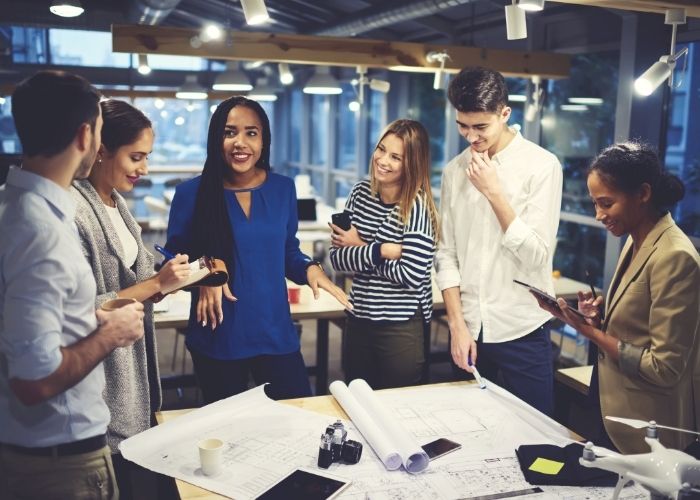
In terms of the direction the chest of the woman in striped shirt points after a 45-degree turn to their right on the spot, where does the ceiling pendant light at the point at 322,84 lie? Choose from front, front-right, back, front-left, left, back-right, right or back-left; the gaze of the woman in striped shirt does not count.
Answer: right

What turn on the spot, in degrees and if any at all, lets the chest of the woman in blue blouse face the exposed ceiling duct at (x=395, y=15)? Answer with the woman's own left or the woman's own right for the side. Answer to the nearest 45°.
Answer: approximately 180°

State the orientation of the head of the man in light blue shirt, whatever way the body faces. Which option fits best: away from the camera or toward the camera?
away from the camera

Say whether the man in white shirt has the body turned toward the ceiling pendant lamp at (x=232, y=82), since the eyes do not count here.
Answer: no

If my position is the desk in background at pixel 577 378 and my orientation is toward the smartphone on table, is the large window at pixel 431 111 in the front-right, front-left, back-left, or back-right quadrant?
back-right

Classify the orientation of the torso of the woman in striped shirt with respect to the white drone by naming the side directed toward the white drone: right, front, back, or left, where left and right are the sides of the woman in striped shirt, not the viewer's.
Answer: left

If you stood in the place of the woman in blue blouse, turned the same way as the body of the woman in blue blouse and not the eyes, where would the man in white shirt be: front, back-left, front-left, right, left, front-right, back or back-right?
left

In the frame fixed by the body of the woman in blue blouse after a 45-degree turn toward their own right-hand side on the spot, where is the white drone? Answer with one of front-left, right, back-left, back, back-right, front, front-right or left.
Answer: left

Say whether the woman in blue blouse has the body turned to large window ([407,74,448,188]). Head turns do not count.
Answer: no

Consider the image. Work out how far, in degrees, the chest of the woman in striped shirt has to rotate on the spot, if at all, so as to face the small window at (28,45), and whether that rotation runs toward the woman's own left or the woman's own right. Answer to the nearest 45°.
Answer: approximately 90° to the woman's own right

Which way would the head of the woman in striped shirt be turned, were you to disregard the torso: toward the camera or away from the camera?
toward the camera

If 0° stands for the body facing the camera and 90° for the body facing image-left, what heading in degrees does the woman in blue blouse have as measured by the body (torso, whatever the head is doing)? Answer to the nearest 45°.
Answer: approximately 0°

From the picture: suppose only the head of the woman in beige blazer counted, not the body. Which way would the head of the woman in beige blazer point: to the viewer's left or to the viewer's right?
to the viewer's left

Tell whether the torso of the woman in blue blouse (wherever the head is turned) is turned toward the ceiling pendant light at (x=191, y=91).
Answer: no

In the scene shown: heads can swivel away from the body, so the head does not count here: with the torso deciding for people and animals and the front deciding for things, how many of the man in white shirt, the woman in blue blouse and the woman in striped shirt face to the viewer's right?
0

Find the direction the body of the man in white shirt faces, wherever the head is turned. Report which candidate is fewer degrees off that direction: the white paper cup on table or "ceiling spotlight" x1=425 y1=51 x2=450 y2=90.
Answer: the white paper cup on table

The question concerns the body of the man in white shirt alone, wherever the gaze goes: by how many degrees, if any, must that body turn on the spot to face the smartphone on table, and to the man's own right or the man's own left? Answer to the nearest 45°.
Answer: approximately 45° to the man's own left
